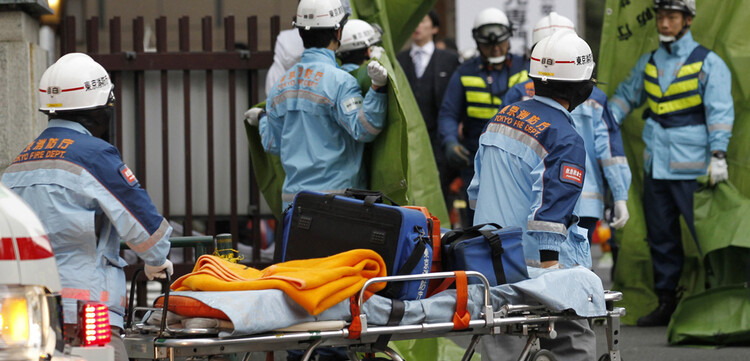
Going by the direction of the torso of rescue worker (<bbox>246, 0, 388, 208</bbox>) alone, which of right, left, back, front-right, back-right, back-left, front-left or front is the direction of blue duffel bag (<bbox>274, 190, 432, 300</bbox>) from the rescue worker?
back-right

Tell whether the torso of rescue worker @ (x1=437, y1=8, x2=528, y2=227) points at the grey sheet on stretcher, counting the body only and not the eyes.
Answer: yes

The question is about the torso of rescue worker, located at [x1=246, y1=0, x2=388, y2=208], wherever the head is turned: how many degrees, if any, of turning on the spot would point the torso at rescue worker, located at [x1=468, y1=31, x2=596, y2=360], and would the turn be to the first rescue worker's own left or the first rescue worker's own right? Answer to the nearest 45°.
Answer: approximately 90° to the first rescue worker's own right

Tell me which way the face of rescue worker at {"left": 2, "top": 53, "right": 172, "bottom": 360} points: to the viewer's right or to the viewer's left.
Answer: to the viewer's right

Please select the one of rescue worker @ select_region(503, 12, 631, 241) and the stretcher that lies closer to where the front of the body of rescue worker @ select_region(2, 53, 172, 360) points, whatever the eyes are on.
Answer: the rescue worker

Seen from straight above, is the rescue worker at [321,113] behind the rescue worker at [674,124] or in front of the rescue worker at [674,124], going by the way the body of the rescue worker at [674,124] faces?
in front
